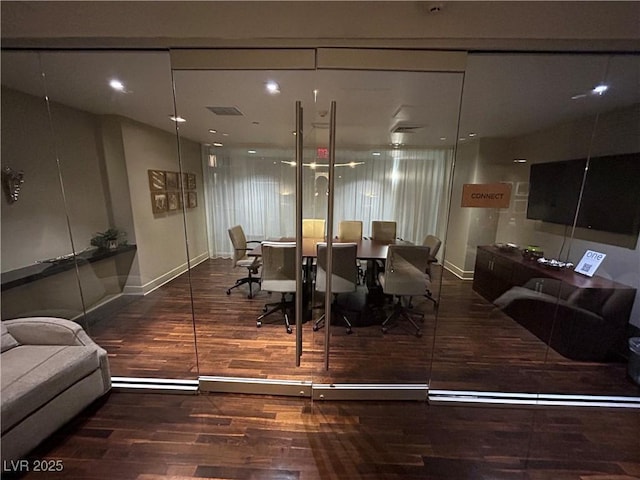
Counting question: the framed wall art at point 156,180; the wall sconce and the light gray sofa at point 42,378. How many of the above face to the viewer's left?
0

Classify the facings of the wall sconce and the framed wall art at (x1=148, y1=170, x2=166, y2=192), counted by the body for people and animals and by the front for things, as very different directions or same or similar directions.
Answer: same or similar directions

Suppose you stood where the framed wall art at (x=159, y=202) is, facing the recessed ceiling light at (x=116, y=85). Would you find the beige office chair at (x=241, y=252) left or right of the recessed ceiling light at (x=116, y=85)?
left

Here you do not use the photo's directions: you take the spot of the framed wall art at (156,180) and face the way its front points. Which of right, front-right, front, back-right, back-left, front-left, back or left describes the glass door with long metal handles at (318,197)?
front

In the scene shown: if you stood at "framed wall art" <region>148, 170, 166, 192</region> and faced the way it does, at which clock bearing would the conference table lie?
The conference table is roughly at 12 o'clock from the framed wall art.

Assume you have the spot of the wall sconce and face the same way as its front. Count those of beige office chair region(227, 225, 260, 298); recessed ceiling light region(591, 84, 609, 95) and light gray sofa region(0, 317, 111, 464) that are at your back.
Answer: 0

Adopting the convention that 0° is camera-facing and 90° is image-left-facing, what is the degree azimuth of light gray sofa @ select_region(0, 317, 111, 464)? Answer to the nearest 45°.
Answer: approximately 315°

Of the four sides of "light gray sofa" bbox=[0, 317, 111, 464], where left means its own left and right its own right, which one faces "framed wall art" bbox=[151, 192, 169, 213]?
left

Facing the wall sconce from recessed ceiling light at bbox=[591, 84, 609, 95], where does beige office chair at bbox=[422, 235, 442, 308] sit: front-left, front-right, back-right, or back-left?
front-right

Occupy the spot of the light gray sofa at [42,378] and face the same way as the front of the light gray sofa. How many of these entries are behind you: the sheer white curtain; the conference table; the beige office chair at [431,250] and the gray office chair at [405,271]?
0

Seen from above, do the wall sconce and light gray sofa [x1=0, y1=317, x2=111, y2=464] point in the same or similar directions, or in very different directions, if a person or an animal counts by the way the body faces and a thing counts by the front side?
same or similar directions

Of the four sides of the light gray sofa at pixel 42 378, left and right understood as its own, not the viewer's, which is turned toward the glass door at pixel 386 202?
front

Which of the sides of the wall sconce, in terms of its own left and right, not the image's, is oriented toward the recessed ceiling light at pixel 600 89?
front

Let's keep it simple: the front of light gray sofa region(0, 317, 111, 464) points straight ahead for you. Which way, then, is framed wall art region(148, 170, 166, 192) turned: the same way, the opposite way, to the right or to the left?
the same way

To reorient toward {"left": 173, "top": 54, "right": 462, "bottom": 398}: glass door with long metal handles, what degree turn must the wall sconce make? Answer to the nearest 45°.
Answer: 0° — it already faces it

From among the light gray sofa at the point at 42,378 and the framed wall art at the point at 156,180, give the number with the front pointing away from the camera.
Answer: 0

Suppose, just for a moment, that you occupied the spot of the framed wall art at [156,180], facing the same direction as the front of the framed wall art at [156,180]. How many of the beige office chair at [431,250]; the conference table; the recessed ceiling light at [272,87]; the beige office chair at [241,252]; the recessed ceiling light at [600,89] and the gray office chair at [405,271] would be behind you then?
0

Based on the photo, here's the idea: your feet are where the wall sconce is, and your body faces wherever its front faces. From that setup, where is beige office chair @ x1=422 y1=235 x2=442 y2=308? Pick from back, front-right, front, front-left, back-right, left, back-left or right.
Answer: front

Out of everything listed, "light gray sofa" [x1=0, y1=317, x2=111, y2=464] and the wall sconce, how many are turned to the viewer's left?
0

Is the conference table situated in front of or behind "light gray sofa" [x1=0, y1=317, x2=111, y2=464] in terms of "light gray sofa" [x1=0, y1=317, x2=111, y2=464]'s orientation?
in front
